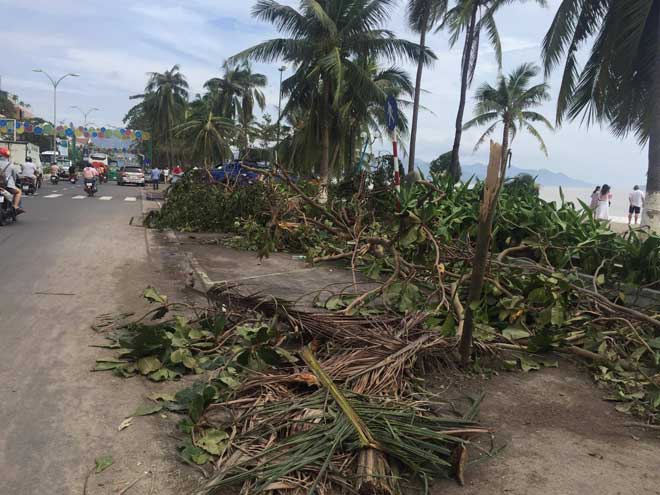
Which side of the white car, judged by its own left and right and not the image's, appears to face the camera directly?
back

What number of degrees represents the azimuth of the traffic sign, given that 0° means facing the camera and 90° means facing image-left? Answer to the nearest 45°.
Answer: approximately 45°

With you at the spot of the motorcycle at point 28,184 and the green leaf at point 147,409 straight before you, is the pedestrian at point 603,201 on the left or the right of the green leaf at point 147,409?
left

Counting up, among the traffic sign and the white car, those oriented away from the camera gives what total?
1

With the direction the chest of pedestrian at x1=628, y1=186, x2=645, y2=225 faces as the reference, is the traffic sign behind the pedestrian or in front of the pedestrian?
behind
